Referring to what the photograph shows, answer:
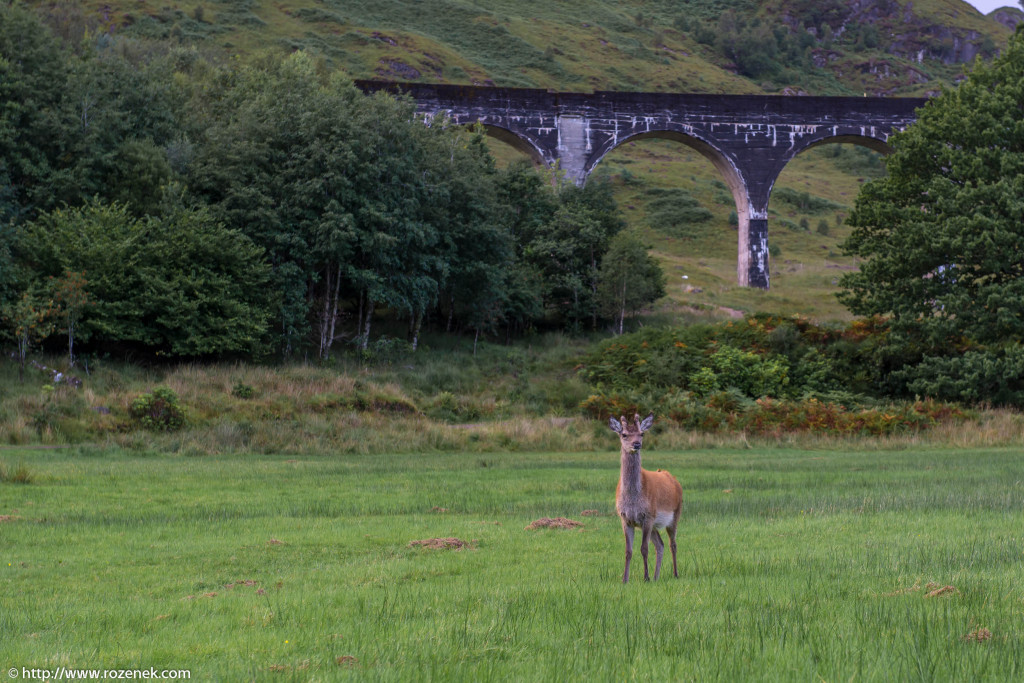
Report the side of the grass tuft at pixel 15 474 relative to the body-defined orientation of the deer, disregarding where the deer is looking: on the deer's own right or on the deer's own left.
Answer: on the deer's own right

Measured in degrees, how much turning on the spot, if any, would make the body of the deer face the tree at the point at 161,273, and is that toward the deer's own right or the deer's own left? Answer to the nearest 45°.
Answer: approximately 90° to the deer's own right

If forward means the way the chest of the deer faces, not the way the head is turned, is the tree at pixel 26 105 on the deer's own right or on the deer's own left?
on the deer's own right

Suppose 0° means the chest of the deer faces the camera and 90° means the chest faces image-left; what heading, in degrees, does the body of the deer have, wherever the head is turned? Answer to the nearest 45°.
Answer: approximately 45°

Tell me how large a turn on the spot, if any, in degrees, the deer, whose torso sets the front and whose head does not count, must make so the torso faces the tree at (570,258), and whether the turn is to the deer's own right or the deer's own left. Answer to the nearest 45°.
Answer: approximately 135° to the deer's own right

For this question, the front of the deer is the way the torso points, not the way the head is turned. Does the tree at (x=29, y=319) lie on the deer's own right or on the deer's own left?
on the deer's own right
